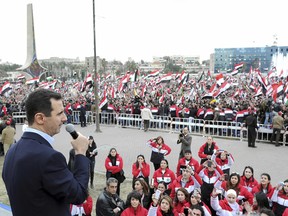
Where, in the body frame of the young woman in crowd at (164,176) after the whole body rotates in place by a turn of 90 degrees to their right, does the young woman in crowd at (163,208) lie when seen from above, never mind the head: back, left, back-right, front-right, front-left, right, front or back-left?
left

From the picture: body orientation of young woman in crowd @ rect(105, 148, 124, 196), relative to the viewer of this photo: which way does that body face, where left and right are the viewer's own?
facing the viewer

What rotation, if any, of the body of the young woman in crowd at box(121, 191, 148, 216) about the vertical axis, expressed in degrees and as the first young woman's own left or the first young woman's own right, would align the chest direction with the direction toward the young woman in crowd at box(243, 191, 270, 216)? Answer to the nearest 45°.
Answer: approximately 90° to the first young woman's own left

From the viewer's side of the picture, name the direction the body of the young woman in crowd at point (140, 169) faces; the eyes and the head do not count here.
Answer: toward the camera

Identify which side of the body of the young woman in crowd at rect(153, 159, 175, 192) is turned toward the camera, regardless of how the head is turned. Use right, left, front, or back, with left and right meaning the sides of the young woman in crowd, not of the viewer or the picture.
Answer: front

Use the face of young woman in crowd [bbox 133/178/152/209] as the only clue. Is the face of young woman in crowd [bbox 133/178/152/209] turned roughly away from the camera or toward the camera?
toward the camera

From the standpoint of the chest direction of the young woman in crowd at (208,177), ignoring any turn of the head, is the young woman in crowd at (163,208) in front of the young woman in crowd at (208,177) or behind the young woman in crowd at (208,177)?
in front

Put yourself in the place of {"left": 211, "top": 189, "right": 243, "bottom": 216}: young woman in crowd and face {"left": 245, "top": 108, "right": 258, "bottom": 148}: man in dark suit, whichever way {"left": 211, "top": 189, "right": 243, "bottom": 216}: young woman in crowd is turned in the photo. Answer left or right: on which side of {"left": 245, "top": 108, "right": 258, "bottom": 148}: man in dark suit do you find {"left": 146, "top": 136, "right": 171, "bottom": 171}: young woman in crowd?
left

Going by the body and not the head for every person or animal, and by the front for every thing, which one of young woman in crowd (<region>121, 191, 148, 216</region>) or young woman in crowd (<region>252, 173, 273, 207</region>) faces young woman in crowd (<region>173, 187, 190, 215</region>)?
young woman in crowd (<region>252, 173, 273, 207</region>)

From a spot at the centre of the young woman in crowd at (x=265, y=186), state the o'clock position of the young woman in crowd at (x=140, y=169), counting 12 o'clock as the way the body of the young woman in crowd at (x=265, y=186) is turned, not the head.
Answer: the young woman in crowd at (x=140, y=169) is roughly at 2 o'clock from the young woman in crowd at (x=265, y=186).

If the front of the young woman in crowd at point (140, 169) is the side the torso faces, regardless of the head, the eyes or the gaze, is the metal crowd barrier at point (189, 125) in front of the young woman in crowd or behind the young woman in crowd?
behind

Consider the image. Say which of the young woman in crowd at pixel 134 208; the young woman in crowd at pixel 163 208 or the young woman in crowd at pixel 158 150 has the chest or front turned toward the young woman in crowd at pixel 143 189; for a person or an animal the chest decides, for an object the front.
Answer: the young woman in crowd at pixel 158 150

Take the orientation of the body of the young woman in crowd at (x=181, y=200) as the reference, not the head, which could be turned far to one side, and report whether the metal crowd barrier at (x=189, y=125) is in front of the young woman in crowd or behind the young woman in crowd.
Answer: behind

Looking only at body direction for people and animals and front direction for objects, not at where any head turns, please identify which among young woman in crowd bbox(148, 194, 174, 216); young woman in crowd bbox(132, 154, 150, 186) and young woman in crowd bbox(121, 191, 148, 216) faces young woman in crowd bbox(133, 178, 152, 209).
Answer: young woman in crowd bbox(132, 154, 150, 186)

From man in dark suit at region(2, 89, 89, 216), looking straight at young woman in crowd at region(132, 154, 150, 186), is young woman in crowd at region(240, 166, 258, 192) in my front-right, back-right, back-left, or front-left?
front-right

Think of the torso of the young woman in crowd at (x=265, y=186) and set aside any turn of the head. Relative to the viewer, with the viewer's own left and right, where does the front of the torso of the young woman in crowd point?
facing the viewer and to the left of the viewer

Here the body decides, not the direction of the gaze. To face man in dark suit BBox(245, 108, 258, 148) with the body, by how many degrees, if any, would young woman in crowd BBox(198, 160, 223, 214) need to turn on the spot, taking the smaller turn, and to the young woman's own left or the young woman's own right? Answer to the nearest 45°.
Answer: approximately 180°
